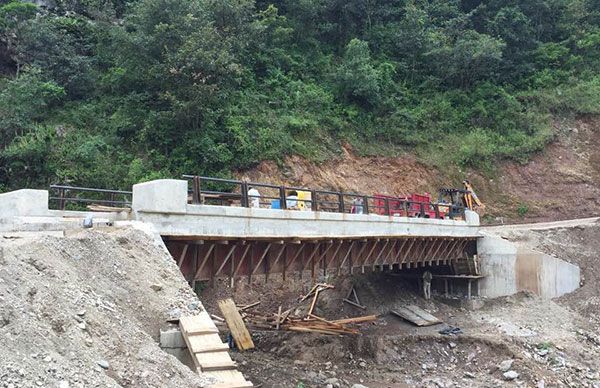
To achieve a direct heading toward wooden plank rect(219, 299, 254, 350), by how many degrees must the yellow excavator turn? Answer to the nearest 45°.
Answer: approximately 135° to its right

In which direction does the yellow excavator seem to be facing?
to the viewer's right
